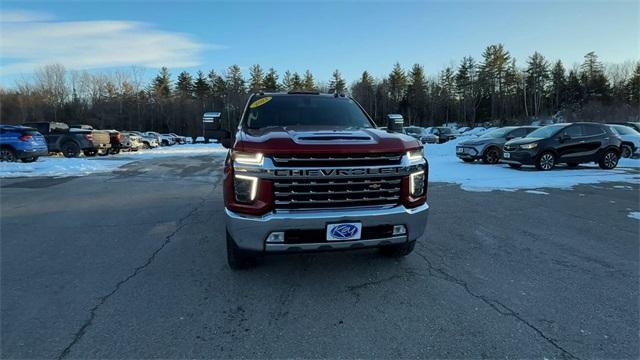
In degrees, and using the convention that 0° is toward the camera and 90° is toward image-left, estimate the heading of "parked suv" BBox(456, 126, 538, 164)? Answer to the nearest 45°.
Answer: approximately 45°

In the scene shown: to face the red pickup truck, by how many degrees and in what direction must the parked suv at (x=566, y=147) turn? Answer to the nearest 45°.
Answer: approximately 45° to its left

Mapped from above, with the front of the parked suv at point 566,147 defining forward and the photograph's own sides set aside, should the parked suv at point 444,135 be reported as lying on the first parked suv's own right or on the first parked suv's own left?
on the first parked suv's own right

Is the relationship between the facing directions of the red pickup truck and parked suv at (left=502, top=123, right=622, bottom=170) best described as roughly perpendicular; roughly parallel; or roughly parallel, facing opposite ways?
roughly perpendicular

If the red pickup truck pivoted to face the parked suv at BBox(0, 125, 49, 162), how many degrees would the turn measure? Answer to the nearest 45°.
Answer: approximately 135° to its right
